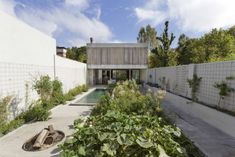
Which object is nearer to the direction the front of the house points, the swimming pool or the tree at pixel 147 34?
the swimming pool

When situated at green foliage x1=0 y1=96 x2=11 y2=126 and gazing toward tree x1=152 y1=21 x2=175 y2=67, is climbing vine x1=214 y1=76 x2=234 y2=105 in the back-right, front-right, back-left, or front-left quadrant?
front-right

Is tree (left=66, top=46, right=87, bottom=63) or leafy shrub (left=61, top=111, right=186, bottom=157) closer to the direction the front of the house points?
the leafy shrub

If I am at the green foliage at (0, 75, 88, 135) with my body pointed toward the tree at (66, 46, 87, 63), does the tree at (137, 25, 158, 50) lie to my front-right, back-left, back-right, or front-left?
front-right

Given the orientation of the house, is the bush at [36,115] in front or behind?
in front

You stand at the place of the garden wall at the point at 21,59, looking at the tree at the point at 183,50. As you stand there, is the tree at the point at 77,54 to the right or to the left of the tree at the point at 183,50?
left

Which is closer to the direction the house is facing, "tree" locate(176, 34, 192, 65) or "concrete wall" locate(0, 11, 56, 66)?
the concrete wall

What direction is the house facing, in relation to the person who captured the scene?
facing the viewer

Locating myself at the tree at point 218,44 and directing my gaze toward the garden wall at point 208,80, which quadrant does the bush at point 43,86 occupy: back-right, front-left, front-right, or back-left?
front-right

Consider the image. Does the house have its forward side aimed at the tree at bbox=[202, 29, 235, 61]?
no

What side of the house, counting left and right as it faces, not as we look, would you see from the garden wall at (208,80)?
front

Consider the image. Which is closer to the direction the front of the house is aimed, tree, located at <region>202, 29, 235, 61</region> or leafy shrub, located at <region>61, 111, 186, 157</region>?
the leafy shrub

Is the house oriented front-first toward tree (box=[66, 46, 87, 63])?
no

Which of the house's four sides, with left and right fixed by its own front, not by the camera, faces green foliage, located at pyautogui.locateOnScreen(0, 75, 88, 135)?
front

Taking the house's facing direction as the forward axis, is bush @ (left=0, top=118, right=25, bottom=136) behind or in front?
in front

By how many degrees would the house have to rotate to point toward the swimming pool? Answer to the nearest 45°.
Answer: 0° — it already faces it

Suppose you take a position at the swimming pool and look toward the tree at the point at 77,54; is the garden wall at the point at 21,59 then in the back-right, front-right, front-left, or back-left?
back-left

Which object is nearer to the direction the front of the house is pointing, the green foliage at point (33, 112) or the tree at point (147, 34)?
the green foliage
